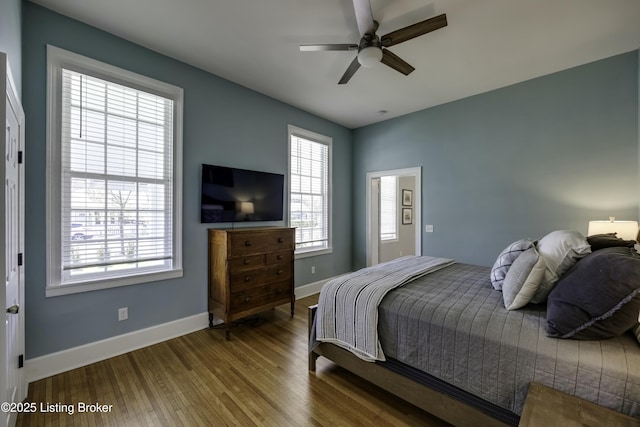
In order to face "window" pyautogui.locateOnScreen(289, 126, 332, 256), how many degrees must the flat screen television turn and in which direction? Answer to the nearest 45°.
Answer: approximately 90° to its left

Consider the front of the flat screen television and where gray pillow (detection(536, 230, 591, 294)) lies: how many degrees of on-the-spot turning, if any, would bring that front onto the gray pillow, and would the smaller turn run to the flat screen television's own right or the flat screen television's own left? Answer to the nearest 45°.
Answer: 0° — it already faces it

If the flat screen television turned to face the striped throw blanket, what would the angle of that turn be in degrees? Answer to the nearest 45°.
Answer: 0° — it already faces it

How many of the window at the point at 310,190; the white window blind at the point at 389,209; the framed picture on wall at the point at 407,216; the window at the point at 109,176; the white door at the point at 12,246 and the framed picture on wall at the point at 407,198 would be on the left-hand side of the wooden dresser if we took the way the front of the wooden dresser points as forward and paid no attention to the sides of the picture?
4

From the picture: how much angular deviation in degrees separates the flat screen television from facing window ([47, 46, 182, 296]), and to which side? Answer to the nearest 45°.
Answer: approximately 90° to its right

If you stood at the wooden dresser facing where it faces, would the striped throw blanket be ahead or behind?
ahead

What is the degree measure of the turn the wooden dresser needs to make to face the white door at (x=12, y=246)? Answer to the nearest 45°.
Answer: approximately 90° to its right

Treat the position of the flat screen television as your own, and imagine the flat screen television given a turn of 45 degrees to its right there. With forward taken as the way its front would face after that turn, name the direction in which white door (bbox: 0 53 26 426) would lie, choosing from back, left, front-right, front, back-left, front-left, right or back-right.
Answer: front-right

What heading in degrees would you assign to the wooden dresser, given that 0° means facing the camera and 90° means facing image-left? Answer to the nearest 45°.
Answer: approximately 315°
